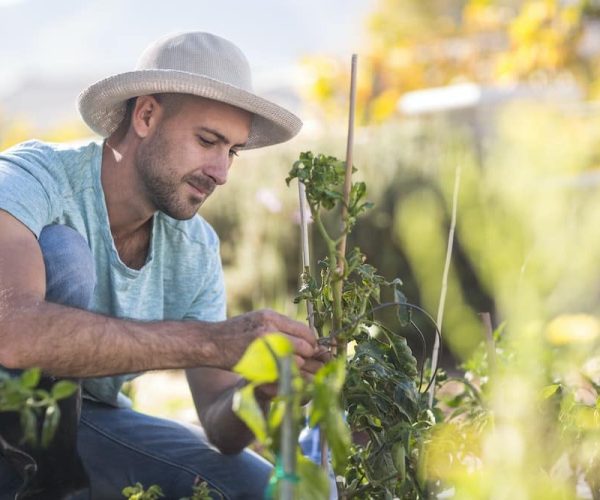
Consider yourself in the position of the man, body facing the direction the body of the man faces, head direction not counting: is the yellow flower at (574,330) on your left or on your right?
on your left

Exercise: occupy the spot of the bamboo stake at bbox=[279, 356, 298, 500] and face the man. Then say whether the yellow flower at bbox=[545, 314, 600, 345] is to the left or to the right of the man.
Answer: right

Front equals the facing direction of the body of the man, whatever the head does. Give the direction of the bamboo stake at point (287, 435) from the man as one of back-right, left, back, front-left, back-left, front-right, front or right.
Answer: front-right
